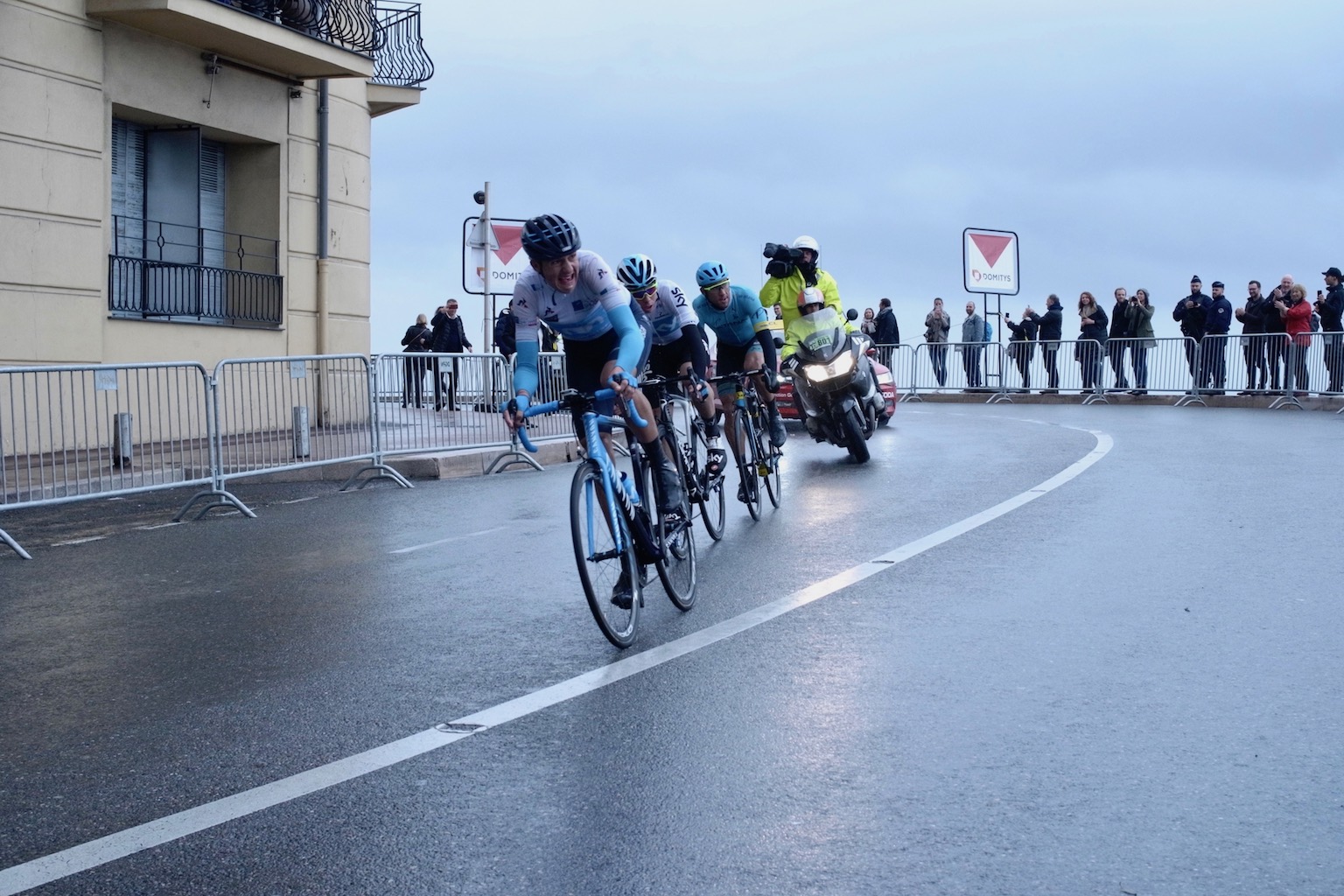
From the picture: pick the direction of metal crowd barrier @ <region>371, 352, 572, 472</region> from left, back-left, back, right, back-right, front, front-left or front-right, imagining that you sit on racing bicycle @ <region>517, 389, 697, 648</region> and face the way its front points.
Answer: back-right

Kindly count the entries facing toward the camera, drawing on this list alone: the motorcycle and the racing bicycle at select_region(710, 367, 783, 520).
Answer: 2

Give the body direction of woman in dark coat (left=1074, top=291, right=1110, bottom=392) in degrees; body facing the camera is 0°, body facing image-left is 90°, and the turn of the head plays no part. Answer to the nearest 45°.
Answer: approximately 45°

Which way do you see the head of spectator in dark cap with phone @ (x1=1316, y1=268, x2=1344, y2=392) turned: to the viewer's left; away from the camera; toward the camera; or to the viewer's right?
to the viewer's left

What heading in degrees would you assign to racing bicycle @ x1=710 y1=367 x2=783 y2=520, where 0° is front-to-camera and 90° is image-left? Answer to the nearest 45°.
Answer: approximately 0°

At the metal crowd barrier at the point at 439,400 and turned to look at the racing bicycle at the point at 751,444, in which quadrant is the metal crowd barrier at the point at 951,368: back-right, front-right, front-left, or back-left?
back-left

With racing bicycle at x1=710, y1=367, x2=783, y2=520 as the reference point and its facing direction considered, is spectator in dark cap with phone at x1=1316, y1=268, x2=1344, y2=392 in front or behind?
behind

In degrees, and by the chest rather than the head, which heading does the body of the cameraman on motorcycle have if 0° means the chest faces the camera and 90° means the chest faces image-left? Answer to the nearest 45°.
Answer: approximately 45°

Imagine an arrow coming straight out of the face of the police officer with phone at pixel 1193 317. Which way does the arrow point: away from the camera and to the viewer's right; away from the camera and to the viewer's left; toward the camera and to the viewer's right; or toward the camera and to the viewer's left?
toward the camera and to the viewer's left

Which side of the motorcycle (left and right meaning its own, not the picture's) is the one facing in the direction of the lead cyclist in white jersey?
front

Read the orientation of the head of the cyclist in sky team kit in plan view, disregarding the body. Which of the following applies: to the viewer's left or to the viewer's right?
to the viewer's left

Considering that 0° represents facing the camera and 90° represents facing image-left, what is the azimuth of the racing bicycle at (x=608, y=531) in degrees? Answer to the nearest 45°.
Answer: approximately 45°
